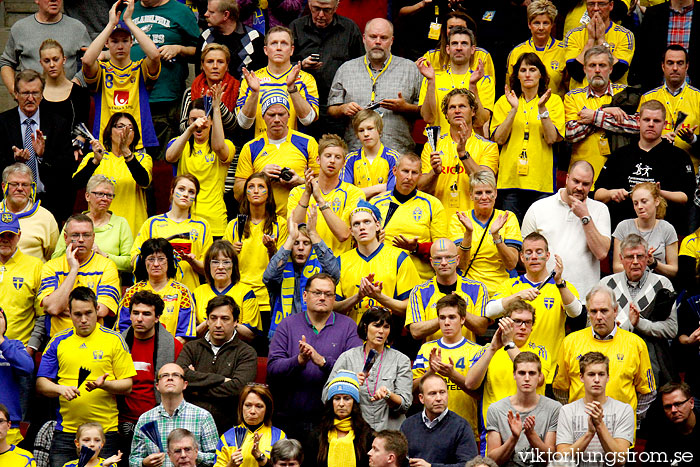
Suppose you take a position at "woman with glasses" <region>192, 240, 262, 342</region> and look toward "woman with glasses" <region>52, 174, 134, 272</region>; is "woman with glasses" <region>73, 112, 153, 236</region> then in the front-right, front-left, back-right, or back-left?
front-right

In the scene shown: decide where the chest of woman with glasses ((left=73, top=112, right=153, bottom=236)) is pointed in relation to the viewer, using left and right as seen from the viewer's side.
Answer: facing the viewer

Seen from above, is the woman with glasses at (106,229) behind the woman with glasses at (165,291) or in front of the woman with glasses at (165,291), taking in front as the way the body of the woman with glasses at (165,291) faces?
behind

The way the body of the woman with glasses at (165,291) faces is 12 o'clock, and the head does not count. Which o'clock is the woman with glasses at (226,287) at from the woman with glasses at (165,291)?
the woman with glasses at (226,287) is roughly at 9 o'clock from the woman with glasses at (165,291).

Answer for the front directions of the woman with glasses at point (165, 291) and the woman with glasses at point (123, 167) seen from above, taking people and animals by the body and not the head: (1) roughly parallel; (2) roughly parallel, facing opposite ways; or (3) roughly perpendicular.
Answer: roughly parallel

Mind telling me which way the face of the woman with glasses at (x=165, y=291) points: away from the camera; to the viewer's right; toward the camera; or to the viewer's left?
toward the camera

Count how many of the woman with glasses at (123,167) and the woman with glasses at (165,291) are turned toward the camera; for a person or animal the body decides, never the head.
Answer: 2

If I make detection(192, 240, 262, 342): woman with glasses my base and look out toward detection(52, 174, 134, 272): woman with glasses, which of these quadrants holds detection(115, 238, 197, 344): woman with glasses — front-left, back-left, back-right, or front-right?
front-left

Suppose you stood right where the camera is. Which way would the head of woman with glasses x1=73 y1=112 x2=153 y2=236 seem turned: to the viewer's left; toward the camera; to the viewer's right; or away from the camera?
toward the camera

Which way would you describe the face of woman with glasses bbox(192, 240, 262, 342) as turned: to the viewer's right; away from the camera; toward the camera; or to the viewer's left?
toward the camera

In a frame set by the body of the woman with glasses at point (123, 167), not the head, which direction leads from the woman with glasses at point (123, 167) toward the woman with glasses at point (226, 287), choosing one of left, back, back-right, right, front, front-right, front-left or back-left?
front-left

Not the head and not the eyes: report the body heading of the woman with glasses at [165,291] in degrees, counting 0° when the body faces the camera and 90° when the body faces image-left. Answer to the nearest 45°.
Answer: approximately 0°

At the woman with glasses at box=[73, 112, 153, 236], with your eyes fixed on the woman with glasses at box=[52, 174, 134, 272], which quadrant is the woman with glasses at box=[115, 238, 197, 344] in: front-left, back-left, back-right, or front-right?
front-left
